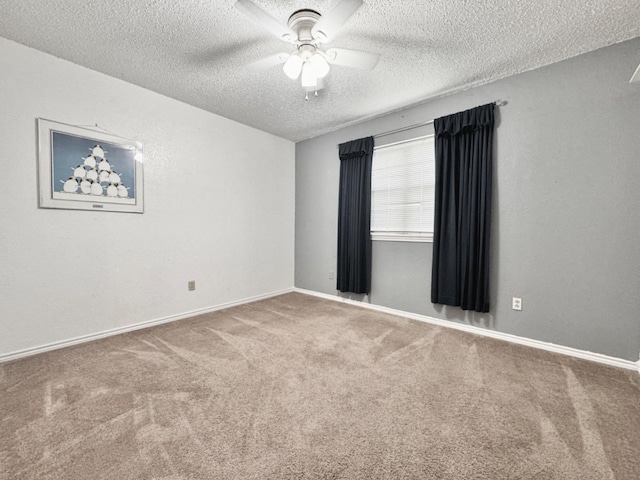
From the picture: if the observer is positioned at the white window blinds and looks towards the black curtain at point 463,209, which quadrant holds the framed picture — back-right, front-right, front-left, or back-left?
back-right

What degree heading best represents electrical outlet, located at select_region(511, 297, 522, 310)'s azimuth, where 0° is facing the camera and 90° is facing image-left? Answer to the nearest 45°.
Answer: approximately 0°

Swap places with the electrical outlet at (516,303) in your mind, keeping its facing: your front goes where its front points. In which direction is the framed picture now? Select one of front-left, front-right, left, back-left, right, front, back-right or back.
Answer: front-right

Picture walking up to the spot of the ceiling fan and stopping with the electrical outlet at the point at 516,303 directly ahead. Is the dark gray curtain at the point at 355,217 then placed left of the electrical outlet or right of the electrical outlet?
left

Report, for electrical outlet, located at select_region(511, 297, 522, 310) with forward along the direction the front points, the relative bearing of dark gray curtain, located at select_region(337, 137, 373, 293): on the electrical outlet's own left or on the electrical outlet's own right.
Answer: on the electrical outlet's own right

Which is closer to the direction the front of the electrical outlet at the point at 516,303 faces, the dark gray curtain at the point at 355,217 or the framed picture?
the framed picture
